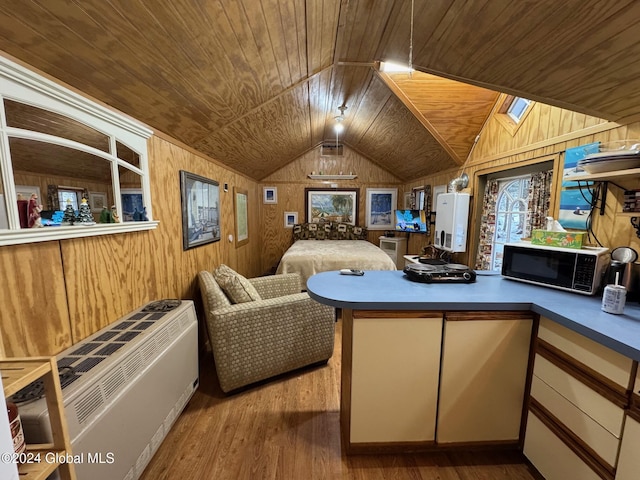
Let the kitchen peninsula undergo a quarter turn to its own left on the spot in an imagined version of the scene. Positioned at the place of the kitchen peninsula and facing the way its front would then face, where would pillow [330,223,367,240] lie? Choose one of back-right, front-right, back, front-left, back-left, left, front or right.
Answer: back-left

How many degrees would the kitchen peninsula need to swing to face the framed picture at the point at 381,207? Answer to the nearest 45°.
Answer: approximately 135° to its right

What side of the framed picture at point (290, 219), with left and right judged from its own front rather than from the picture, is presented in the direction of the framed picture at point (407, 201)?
left

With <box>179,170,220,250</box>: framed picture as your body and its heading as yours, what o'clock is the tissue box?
The tissue box is roughly at 12 o'clock from the framed picture.

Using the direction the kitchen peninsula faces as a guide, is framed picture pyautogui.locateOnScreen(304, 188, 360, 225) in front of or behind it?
behind

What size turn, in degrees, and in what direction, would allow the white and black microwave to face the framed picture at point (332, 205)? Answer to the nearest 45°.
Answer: approximately 90° to its right

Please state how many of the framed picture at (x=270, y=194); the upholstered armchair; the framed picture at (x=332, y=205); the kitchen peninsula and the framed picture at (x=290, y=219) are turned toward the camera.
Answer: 4

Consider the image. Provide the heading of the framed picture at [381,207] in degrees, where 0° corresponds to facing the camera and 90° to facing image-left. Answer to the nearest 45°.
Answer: approximately 0°

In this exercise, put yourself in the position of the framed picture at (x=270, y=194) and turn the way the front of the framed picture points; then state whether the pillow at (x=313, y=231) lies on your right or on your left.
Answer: on your left
